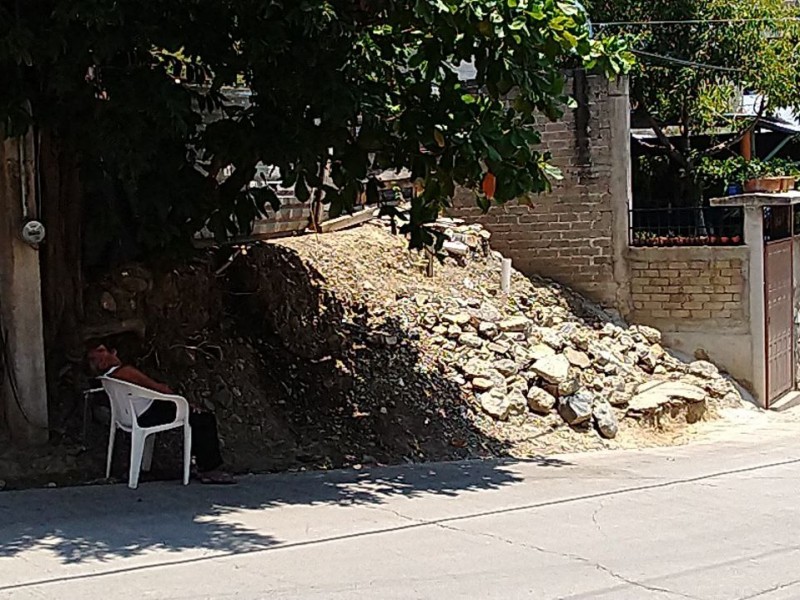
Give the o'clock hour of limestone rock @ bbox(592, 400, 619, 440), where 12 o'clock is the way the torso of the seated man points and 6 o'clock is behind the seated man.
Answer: The limestone rock is roughly at 11 o'clock from the seated man.

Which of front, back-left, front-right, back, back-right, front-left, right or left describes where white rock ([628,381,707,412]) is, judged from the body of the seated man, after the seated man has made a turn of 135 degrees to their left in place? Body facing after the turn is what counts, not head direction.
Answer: right

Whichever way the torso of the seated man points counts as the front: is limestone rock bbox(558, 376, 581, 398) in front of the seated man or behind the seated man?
in front

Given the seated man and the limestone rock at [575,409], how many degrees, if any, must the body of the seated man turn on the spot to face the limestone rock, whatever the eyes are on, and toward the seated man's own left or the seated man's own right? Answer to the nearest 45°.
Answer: approximately 45° to the seated man's own left

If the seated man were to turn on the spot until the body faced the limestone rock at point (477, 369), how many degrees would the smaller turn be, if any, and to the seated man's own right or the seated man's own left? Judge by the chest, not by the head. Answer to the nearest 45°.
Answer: approximately 45° to the seated man's own left

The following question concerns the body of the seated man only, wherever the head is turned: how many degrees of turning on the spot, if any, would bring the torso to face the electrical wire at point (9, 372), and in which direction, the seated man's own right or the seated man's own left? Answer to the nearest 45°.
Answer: approximately 180°

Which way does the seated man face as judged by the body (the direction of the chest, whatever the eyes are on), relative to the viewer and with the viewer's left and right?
facing to the right of the viewer

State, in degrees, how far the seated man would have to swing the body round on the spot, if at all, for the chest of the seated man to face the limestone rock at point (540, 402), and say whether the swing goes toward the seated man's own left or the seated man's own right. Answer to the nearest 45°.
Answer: approximately 45° to the seated man's own left

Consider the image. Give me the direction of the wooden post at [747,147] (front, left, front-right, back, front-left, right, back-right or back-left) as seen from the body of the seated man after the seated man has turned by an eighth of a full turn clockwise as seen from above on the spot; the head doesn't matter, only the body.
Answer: left

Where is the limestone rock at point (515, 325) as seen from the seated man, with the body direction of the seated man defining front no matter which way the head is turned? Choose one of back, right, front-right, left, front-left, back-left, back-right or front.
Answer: front-left

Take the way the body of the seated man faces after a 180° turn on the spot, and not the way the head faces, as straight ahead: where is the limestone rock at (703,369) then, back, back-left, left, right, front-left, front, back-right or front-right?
back-right

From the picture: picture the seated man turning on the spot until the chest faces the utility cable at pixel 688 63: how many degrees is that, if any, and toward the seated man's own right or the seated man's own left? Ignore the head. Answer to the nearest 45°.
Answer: approximately 45° to the seated man's own left

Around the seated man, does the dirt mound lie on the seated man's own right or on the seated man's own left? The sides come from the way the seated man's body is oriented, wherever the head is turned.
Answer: on the seated man's own left
